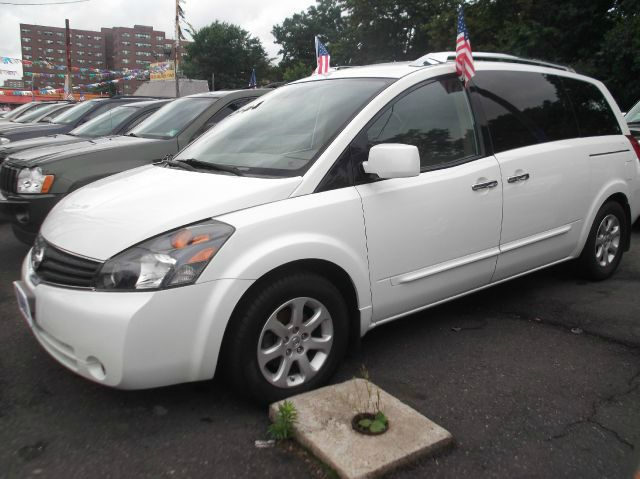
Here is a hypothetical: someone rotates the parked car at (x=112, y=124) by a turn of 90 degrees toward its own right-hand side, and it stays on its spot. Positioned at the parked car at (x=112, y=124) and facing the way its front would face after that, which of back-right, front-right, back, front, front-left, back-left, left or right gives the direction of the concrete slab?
back-left

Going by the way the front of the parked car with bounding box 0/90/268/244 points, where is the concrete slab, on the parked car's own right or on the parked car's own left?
on the parked car's own left

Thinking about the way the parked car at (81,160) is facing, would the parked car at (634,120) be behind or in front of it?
behind

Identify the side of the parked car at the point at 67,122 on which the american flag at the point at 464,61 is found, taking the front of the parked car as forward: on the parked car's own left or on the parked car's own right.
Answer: on the parked car's own left

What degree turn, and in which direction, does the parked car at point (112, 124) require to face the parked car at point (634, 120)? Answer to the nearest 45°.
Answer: approximately 135° to its left

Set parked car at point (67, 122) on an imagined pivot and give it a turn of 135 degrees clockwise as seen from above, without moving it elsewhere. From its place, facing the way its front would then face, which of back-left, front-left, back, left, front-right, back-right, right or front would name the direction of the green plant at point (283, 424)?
back

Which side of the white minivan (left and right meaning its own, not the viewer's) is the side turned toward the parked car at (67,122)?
right

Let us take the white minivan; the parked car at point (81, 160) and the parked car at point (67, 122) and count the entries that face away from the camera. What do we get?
0

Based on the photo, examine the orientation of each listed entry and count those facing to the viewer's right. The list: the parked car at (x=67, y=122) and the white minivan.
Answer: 0

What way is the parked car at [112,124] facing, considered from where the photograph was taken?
facing the viewer and to the left of the viewer

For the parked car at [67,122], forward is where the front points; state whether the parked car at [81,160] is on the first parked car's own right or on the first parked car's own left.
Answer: on the first parked car's own left
